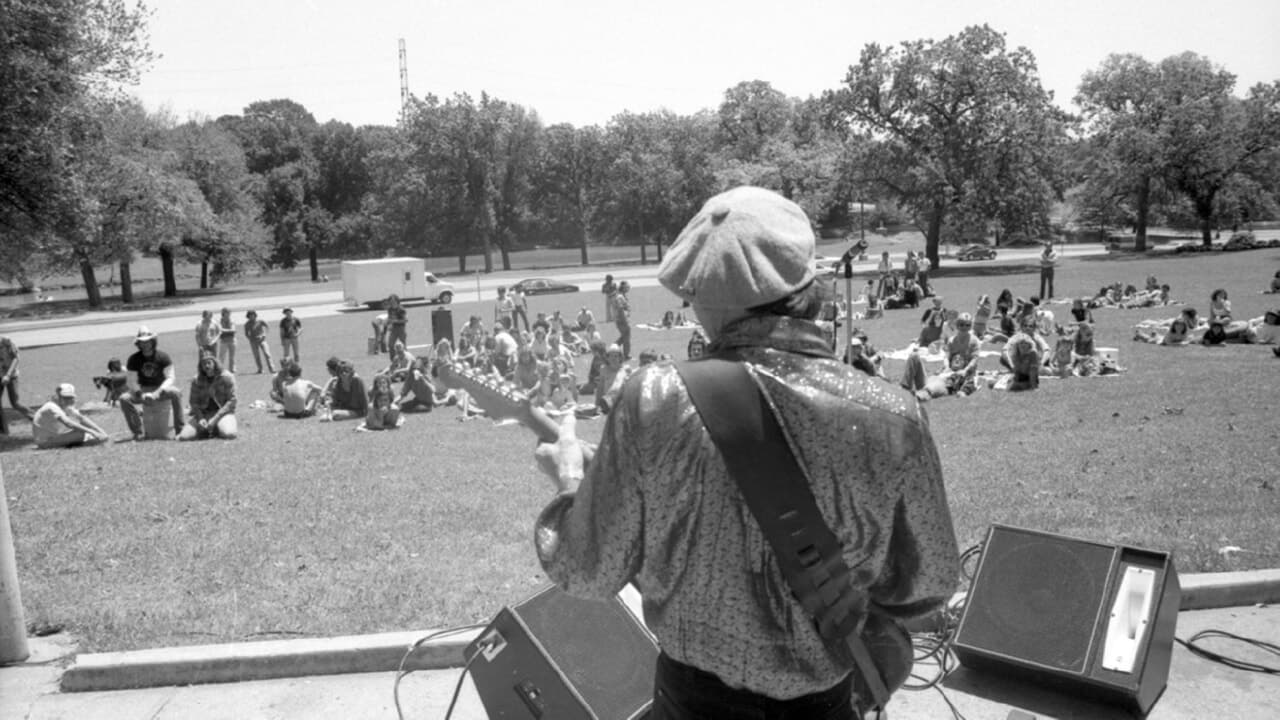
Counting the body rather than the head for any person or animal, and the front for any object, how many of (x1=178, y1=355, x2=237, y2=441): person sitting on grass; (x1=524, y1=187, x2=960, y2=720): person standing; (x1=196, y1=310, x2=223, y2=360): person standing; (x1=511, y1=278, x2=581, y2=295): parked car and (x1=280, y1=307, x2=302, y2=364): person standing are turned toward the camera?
3

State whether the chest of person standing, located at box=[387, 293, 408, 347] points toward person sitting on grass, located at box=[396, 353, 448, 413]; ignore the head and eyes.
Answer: yes

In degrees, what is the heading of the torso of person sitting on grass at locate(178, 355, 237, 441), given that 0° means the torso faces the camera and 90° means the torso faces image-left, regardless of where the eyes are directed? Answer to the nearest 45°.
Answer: approximately 0°

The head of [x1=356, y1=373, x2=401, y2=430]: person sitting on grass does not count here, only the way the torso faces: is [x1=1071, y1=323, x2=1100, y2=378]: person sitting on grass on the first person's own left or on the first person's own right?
on the first person's own left

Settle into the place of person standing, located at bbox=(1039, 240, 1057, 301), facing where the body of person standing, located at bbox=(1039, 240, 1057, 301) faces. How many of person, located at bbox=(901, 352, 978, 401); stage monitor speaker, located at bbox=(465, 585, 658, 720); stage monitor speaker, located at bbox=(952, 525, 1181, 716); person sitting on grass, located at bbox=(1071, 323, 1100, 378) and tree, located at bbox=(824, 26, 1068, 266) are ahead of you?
4

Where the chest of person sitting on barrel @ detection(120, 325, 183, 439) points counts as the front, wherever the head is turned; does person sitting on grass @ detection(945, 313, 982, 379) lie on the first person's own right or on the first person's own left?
on the first person's own left

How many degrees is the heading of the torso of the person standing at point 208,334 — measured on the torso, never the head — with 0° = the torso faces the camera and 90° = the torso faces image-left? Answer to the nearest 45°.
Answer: approximately 0°

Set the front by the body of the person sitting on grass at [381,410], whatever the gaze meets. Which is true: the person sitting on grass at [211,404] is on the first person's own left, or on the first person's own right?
on the first person's own right

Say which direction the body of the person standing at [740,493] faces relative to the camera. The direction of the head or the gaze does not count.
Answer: away from the camera
